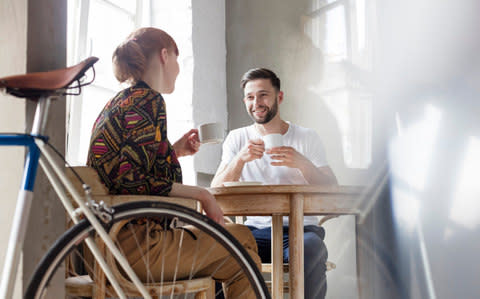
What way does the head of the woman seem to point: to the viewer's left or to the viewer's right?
to the viewer's right

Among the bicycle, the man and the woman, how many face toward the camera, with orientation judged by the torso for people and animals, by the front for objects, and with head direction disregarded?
1

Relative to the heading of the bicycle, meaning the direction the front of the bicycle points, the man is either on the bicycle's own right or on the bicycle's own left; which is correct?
on the bicycle's own right

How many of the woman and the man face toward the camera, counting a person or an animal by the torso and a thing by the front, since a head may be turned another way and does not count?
1

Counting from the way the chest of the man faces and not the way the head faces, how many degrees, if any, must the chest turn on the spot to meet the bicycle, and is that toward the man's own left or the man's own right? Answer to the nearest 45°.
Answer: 0° — they already face it

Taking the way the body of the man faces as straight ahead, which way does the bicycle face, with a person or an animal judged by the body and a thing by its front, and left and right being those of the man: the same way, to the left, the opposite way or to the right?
to the right

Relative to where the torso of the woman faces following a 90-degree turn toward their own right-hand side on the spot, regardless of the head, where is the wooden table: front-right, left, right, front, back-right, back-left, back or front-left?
left

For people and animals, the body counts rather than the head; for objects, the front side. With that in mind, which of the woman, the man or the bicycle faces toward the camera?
the man

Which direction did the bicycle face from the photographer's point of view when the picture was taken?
facing to the left of the viewer

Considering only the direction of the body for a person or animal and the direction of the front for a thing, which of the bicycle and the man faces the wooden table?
the man

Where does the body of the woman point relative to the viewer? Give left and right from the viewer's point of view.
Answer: facing away from the viewer and to the right of the viewer

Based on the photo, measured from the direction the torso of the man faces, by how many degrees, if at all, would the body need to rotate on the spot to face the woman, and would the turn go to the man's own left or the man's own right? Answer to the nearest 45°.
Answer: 0° — they already face them

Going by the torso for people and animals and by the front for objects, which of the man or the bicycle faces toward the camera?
the man

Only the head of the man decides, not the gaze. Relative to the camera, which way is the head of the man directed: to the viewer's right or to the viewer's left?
to the viewer's left

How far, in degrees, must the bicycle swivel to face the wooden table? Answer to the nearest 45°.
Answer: approximately 135° to its right

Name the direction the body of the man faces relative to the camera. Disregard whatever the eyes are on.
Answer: toward the camera
